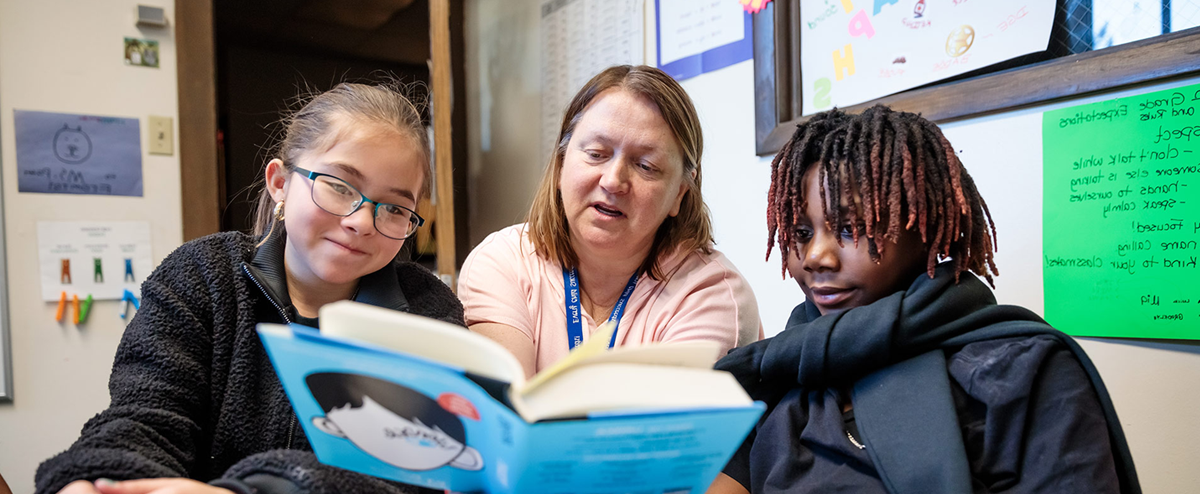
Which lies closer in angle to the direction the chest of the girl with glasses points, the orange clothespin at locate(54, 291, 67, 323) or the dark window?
the dark window

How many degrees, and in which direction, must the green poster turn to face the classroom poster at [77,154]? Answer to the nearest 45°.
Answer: approximately 45° to its right

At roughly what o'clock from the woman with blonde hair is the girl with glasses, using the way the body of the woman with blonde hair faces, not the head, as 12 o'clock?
The girl with glasses is roughly at 2 o'clock from the woman with blonde hair.

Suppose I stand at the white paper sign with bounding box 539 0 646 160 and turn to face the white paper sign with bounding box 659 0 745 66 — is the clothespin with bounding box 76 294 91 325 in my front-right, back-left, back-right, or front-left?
back-right

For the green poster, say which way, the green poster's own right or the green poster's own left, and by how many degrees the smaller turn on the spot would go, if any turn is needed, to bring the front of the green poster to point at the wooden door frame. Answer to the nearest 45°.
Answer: approximately 45° to the green poster's own right

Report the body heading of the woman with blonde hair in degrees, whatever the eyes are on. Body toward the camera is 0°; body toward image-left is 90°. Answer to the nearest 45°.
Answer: approximately 0°

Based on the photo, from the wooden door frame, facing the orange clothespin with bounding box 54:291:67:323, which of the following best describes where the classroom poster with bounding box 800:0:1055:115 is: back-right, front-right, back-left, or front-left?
back-left
